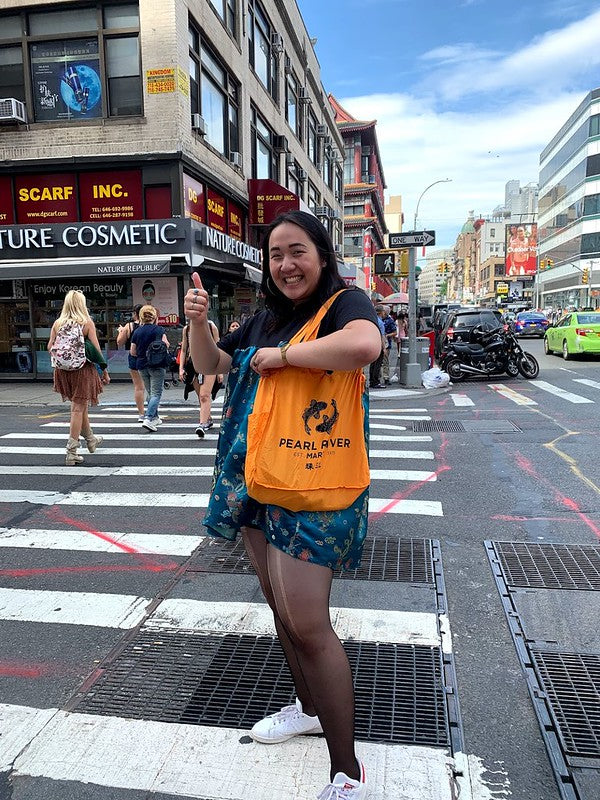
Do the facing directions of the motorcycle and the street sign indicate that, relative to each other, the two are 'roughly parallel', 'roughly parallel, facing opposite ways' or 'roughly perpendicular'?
roughly perpendicular

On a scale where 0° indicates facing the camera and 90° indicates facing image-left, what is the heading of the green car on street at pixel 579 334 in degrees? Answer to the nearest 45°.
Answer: approximately 135°

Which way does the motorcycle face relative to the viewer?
to the viewer's right

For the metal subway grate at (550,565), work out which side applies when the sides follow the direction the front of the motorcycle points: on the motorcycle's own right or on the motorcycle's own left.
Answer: on the motorcycle's own right

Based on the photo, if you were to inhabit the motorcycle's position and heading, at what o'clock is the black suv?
The black suv is roughly at 8 o'clock from the motorcycle.
